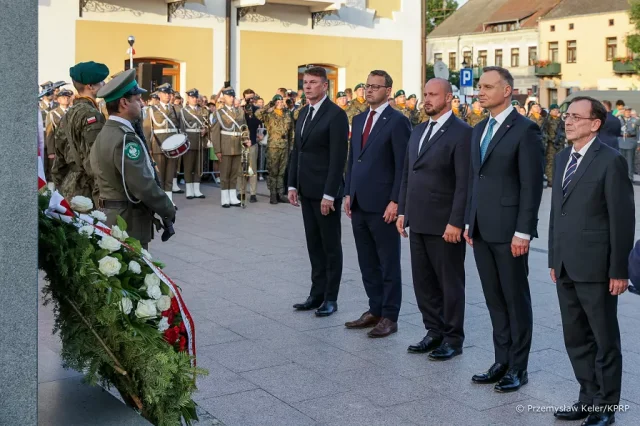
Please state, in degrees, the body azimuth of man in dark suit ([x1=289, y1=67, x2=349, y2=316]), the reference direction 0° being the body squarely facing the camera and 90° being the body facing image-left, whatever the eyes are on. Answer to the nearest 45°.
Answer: approximately 45°

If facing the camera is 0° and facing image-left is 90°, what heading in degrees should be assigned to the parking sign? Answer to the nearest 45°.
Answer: approximately 0°

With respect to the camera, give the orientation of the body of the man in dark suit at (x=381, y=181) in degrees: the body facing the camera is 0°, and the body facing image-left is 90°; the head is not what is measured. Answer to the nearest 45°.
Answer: approximately 45°

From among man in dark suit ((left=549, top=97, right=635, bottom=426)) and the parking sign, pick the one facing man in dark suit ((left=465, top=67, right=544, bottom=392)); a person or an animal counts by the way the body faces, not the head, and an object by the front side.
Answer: the parking sign

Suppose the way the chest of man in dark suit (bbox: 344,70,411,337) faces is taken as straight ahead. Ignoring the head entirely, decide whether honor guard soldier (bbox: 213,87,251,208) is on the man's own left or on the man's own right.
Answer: on the man's own right

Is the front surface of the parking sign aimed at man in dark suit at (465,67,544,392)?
yes

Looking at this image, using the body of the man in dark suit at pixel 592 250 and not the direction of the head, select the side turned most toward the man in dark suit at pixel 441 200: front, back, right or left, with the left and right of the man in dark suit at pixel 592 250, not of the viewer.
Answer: right
